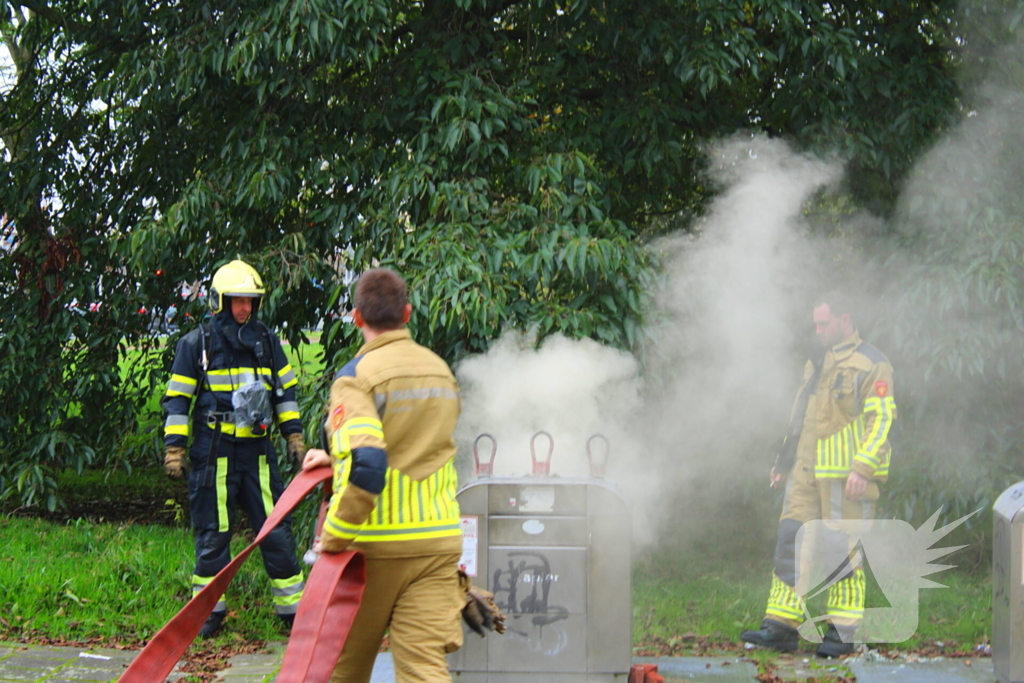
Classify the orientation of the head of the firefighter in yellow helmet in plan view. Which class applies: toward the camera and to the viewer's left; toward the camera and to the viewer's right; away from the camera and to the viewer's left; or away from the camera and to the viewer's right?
toward the camera and to the viewer's right

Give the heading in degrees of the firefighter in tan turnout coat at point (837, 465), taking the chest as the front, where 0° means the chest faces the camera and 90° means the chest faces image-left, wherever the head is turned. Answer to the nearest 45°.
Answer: approximately 45°

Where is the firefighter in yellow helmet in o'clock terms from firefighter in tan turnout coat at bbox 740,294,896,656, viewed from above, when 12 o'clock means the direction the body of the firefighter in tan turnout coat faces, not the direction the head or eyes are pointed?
The firefighter in yellow helmet is roughly at 1 o'clock from the firefighter in tan turnout coat.

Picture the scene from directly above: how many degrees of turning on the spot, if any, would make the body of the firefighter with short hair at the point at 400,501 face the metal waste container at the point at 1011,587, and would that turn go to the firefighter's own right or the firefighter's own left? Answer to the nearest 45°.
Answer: approximately 135° to the firefighter's own right

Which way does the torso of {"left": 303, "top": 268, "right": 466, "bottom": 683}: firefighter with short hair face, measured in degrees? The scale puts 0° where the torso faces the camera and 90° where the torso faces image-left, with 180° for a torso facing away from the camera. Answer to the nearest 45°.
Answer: approximately 135°

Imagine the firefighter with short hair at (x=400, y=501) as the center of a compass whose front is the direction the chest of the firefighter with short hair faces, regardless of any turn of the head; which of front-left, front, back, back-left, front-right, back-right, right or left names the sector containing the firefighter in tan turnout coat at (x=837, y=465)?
right

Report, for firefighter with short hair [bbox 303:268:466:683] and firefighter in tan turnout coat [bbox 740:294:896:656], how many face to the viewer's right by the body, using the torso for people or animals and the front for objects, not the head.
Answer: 0
